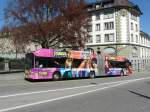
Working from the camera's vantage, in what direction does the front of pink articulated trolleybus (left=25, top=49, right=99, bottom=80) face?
facing the viewer and to the left of the viewer
